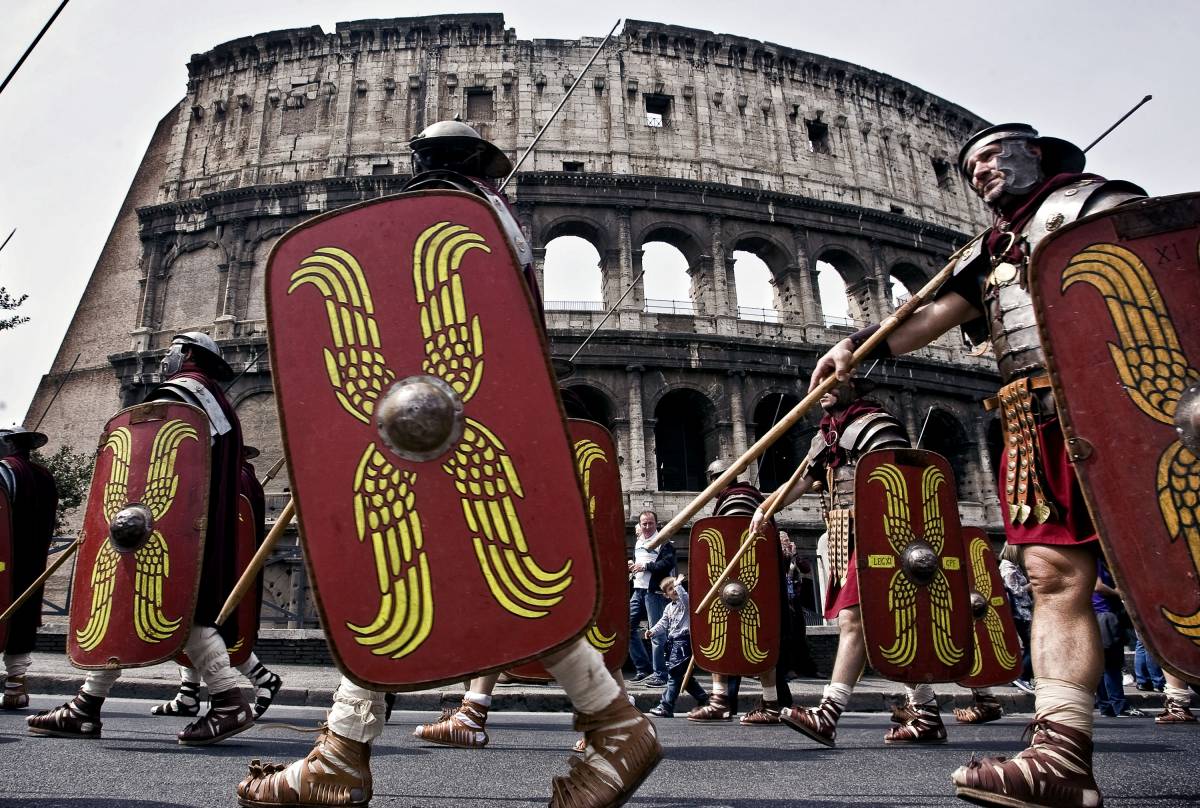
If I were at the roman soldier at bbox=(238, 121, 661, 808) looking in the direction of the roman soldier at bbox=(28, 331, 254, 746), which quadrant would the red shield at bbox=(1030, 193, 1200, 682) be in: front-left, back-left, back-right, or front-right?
back-right

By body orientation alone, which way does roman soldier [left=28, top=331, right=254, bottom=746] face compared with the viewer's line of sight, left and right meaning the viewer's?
facing to the left of the viewer

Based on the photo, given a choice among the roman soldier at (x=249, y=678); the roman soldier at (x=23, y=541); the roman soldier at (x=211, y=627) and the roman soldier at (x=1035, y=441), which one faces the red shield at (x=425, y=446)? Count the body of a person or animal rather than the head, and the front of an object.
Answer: the roman soldier at (x=1035, y=441)

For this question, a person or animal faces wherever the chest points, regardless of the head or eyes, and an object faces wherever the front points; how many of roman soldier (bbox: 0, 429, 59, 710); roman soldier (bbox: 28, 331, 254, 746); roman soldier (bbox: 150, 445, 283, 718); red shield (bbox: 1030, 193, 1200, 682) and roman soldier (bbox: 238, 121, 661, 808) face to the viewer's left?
4

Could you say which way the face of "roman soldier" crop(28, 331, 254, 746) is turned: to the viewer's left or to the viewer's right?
to the viewer's left

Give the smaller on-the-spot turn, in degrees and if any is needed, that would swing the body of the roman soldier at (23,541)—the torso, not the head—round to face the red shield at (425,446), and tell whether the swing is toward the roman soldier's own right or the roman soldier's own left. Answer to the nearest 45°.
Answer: approximately 90° to the roman soldier's own left

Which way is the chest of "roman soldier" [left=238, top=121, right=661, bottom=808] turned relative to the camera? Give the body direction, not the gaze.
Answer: to the viewer's left

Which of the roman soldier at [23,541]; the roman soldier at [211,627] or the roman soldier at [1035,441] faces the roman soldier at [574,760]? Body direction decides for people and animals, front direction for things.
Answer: the roman soldier at [1035,441]

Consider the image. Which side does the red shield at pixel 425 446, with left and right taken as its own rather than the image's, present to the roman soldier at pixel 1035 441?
left

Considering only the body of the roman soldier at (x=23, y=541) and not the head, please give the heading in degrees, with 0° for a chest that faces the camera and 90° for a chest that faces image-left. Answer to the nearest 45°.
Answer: approximately 90°

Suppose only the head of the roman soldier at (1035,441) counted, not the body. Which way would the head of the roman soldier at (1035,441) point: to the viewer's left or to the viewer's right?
to the viewer's left

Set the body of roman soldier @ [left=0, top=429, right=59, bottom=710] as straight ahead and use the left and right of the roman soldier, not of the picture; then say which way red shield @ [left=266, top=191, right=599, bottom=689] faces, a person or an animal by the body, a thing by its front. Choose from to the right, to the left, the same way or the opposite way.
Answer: to the left

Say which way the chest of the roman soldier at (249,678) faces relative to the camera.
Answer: to the viewer's left

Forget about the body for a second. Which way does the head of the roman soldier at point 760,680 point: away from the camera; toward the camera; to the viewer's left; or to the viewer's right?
to the viewer's left
